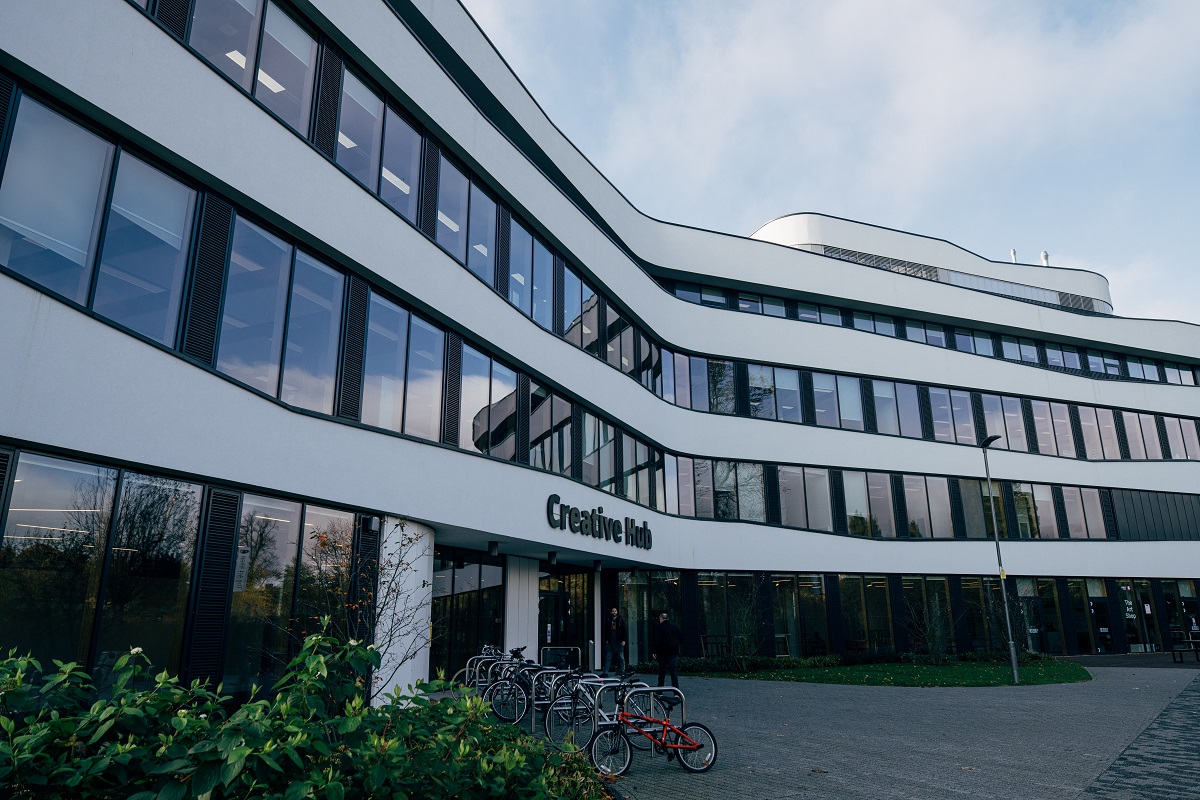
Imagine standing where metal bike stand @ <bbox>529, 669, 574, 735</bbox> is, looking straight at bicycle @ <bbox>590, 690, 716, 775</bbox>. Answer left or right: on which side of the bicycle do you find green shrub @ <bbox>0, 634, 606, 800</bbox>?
right

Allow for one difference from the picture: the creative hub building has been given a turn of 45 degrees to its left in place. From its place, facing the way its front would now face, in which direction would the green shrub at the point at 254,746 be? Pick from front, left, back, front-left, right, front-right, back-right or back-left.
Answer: right

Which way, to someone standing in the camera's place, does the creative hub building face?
facing the viewer and to the right of the viewer
